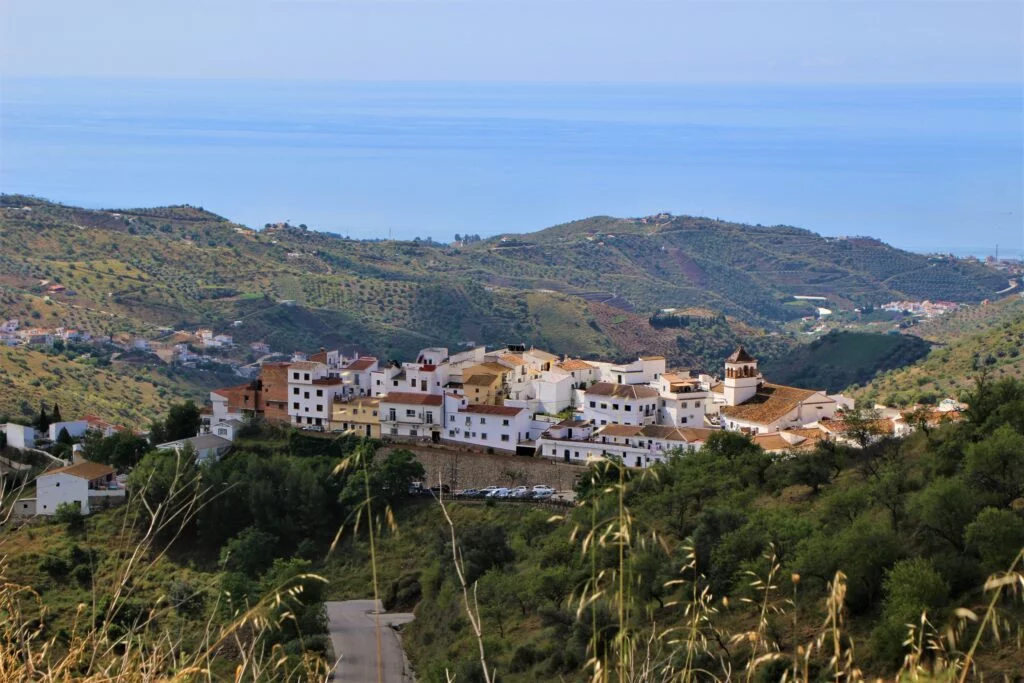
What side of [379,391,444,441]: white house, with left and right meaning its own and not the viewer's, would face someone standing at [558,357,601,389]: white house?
left

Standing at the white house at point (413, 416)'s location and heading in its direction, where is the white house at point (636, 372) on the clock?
the white house at point (636, 372) is roughly at 9 o'clock from the white house at point (413, 416).

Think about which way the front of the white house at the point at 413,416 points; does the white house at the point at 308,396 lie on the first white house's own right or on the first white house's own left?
on the first white house's own right

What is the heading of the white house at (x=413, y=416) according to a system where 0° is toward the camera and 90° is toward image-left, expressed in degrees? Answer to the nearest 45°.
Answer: approximately 0°

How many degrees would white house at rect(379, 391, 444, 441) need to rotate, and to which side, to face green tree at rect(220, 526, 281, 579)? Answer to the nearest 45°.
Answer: approximately 45° to its right

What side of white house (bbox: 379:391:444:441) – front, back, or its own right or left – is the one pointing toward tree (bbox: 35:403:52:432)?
right

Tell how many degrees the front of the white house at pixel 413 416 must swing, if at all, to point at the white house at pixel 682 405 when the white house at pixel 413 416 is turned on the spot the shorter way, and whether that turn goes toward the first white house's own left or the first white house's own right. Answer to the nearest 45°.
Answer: approximately 90° to the first white house's own left

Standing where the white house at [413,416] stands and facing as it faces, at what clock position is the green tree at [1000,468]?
The green tree is roughly at 11 o'clock from the white house.

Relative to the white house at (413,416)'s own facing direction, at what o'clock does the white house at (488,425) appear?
the white house at (488,425) is roughly at 10 o'clock from the white house at (413,416).
